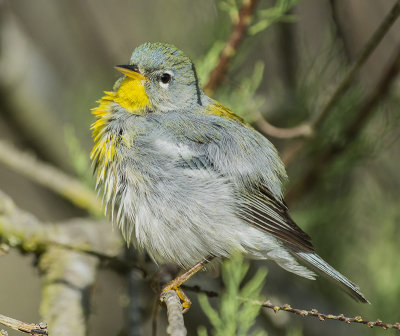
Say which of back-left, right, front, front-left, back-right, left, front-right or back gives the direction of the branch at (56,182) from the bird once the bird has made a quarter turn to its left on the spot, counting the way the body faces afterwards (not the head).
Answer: back-right

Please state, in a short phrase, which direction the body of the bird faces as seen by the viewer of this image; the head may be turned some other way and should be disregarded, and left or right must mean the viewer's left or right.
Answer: facing to the left of the viewer
